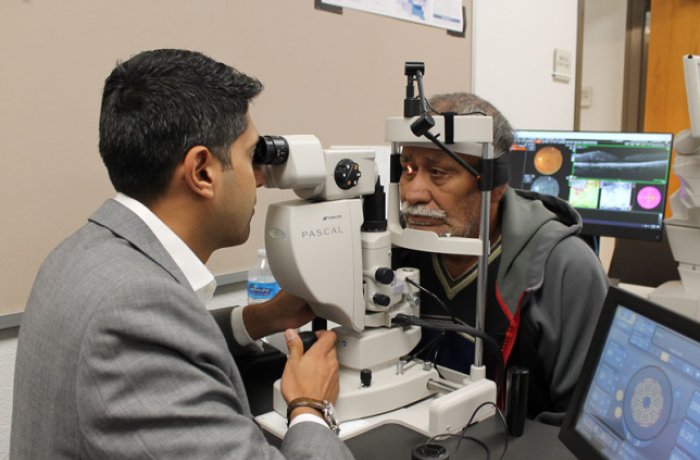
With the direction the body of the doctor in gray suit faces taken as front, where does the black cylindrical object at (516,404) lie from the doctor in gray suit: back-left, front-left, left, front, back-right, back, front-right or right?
front-right

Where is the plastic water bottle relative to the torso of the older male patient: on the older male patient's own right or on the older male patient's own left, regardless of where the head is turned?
on the older male patient's own right

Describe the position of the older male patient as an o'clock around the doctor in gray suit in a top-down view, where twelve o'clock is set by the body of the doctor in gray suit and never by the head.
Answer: The older male patient is roughly at 1 o'clock from the doctor in gray suit.

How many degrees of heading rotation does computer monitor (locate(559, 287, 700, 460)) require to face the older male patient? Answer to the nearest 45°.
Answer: approximately 90° to its right

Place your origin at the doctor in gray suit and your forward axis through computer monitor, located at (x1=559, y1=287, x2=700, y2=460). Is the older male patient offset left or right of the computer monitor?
left

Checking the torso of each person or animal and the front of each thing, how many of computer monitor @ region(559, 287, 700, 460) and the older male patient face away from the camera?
0

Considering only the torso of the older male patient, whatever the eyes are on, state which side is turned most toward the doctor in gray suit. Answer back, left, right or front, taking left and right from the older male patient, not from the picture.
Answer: front

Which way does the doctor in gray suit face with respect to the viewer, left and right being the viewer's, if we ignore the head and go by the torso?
facing away from the viewer and to the right of the viewer

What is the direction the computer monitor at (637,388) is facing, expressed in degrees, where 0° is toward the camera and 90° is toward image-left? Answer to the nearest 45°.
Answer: approximately 45°
